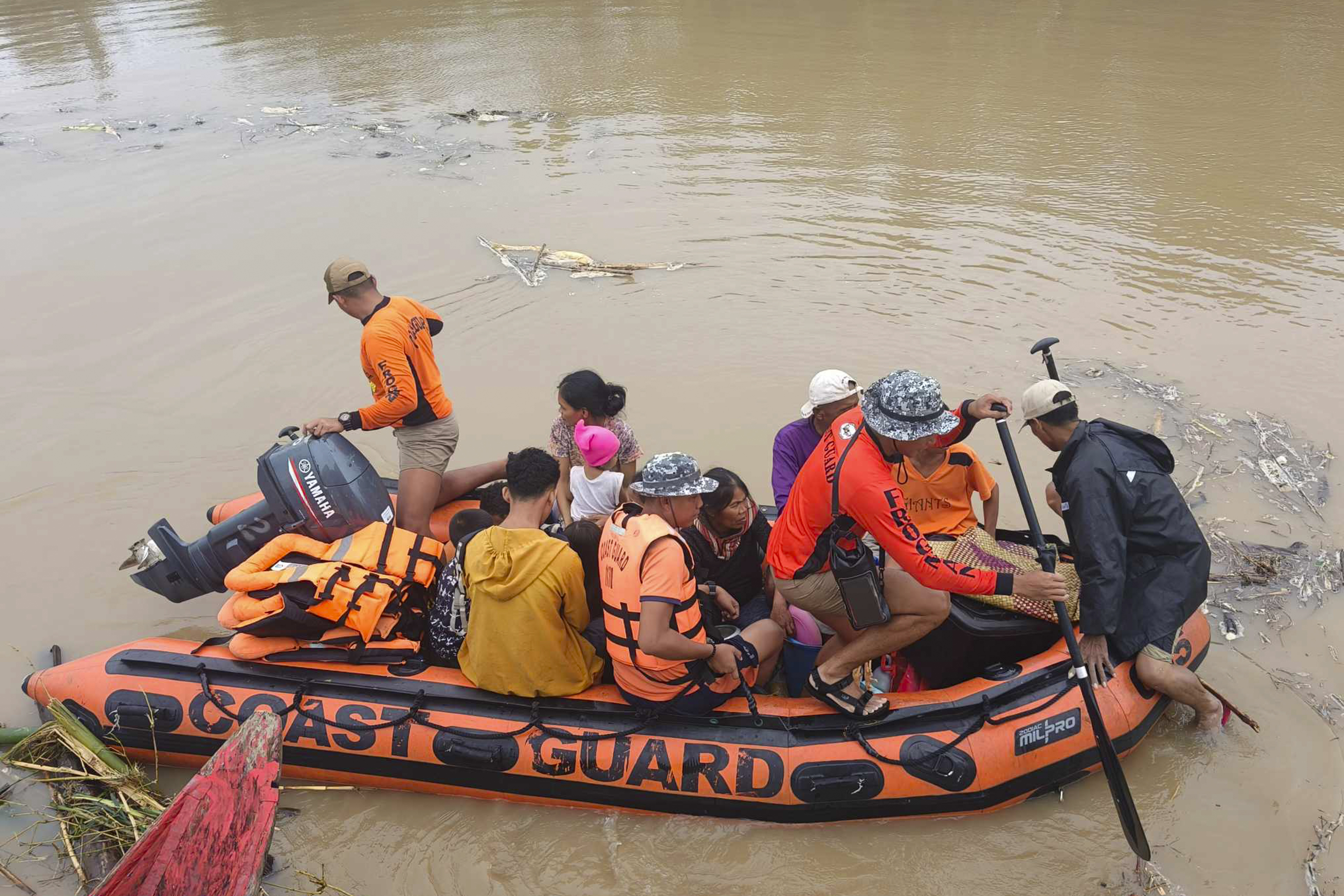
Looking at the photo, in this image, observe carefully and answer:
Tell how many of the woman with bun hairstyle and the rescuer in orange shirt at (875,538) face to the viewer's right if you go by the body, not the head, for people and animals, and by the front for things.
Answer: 1

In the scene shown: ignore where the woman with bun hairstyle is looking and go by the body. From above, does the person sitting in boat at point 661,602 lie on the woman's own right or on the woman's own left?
on the woman's own left

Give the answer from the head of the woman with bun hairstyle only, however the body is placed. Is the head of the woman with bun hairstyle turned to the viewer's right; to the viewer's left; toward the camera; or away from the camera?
to the viewer's left

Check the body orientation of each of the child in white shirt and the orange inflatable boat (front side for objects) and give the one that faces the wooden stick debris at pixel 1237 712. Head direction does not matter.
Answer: the orange inflatable boat

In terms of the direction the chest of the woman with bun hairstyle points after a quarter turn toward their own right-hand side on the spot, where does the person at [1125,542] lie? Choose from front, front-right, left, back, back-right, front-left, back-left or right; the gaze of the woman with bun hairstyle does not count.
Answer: back

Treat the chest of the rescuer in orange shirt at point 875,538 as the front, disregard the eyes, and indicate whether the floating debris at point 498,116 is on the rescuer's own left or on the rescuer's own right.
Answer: on the rescuer's own left

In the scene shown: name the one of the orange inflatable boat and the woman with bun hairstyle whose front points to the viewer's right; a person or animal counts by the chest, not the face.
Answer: the orange inflatable boat

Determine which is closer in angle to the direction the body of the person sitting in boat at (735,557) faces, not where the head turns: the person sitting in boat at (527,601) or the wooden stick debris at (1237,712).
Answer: the wooden stick debris

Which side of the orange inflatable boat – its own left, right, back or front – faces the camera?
right

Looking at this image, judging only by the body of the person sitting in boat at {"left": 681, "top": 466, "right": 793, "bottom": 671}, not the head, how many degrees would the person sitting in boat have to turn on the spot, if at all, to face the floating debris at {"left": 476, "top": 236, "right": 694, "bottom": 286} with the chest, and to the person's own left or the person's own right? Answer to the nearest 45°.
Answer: approximately 135° to the person's own left

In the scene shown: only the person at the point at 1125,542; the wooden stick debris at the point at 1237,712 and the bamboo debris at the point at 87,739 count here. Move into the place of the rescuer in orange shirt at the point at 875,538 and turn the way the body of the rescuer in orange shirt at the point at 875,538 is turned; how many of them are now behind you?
1

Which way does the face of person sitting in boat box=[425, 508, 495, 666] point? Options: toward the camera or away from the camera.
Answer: away from the camera

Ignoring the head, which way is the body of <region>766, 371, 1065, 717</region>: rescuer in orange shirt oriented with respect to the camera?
to the viewer's right

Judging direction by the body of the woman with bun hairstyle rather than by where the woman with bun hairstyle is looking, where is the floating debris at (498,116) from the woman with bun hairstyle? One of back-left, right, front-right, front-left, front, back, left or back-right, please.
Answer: back-right
